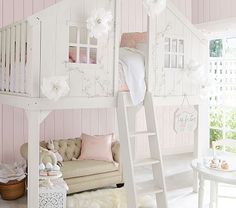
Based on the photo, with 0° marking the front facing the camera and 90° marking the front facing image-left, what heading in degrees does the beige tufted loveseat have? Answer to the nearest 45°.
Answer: approximately 315°

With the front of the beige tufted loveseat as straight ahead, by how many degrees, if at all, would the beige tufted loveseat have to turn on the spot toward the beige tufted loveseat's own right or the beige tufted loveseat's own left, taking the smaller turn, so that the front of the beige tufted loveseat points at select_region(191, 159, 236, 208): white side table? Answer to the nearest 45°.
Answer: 0° — it already faces it

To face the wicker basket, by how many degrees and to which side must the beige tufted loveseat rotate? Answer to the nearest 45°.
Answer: approximately 135° to its right
